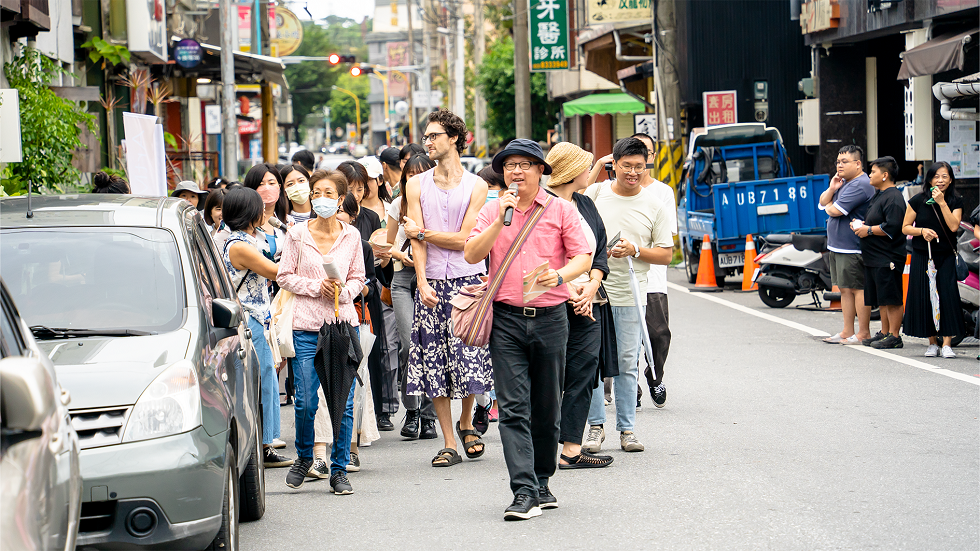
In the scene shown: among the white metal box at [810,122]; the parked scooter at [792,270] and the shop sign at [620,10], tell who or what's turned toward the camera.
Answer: the shop sign

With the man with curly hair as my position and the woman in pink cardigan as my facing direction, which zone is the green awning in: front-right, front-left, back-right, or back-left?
back-right

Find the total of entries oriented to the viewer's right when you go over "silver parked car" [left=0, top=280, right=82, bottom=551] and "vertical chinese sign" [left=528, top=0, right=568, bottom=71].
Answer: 0

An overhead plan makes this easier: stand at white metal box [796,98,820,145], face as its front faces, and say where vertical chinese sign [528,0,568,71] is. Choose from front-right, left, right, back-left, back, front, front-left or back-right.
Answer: front-right

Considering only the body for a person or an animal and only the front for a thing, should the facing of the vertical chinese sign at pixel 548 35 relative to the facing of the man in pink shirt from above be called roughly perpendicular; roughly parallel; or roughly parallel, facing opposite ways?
roughly parallel

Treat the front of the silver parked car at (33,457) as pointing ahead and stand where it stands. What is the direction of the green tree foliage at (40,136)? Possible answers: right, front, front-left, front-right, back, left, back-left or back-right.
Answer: back

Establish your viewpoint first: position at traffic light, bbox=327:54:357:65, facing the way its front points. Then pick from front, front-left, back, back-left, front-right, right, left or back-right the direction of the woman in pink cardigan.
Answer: front

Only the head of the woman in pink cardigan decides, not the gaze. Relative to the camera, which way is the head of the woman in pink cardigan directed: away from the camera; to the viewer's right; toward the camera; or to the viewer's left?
toward the camera

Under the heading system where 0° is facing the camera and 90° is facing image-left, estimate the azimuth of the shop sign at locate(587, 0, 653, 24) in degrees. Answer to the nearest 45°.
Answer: approximately 0°

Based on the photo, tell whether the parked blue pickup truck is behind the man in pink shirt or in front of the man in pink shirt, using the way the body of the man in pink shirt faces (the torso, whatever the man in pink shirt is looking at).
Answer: behind

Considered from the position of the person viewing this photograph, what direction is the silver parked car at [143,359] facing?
facing the viewer

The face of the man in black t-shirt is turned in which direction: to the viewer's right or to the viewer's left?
to the viewer's left

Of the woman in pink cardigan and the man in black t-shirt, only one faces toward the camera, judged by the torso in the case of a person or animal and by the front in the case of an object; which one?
the woman in pink cardigan

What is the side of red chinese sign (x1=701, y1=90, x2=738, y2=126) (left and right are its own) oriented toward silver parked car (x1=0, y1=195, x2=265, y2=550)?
front
